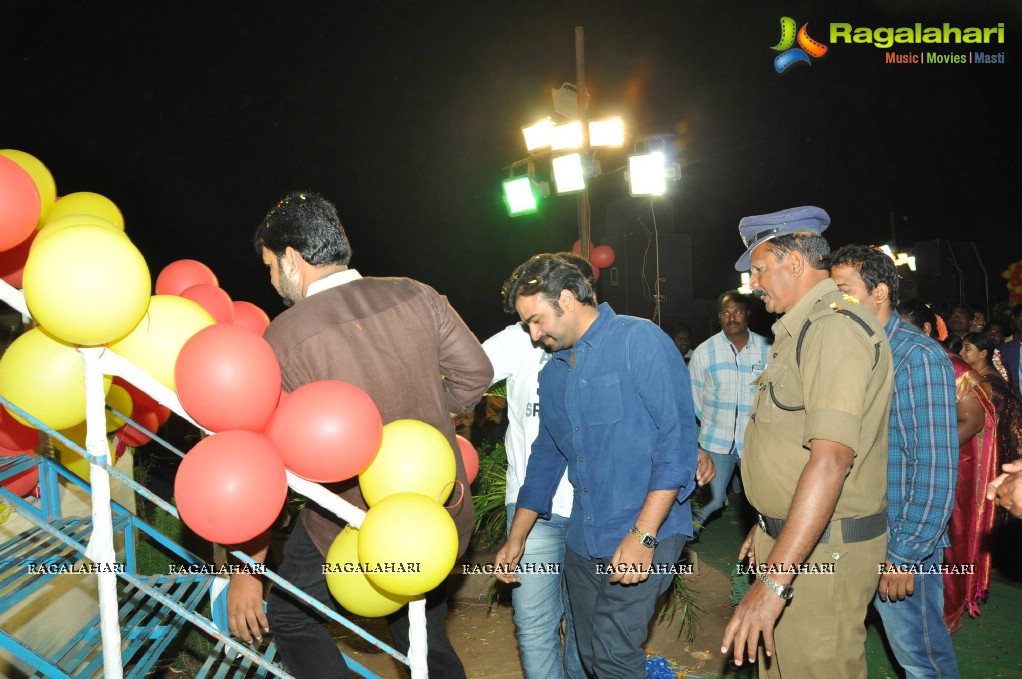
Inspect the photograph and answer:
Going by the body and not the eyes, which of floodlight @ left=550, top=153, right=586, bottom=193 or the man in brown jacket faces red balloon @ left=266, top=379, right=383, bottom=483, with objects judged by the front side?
the floodlight

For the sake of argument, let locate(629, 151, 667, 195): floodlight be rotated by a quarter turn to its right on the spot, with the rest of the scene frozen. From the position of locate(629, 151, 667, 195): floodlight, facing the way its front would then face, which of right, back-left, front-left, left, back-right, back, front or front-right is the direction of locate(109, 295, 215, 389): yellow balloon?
left

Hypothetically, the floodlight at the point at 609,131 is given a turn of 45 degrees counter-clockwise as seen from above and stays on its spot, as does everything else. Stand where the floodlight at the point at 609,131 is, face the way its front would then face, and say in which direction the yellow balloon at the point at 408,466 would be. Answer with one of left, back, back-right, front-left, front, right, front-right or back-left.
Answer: front-right

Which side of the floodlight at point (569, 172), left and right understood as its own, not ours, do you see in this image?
front

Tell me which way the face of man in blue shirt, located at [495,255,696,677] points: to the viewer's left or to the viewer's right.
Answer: to the viewer's left

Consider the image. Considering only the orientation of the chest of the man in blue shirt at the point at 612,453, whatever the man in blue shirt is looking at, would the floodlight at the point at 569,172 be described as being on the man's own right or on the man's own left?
on the man's own right

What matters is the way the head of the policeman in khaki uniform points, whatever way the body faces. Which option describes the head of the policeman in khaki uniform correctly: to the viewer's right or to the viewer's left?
to the viewer's left

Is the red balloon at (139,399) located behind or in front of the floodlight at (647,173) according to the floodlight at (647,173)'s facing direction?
in front

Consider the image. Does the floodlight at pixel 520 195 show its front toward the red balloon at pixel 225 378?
yes

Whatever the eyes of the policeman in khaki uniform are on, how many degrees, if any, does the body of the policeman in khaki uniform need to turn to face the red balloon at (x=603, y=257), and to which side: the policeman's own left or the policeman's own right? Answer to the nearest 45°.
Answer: approximately 90° to the policeman's own right

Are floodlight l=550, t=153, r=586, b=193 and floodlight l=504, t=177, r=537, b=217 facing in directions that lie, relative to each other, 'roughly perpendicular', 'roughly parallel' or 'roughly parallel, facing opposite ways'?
roughly parallel

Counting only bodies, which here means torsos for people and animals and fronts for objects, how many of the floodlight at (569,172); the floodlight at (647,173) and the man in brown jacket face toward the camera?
2

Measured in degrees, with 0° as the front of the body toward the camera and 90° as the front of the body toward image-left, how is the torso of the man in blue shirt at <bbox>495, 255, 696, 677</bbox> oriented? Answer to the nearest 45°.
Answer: approximately 45°

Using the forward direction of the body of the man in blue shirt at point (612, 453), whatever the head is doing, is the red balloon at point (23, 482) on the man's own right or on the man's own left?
on the man's own right

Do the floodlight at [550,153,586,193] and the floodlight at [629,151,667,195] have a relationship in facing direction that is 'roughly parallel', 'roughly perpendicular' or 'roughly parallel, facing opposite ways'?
roughly parallel

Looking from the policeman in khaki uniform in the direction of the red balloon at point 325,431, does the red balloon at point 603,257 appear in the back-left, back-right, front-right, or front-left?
back-right

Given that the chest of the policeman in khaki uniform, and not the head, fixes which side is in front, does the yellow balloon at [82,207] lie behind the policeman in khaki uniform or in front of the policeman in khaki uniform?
in front
